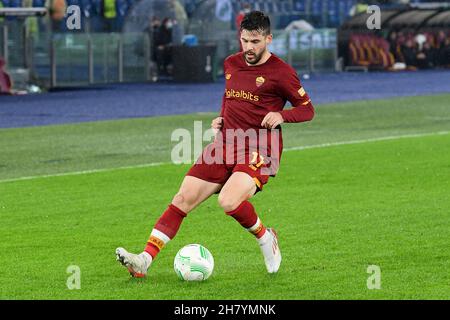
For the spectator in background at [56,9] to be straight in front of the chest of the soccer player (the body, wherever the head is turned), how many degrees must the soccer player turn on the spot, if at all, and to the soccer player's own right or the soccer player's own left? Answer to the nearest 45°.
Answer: approximately 135° to the soccer player's own right

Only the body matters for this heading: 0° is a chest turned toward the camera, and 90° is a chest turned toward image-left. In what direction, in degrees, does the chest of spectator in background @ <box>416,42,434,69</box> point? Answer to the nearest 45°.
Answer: approximately 45°

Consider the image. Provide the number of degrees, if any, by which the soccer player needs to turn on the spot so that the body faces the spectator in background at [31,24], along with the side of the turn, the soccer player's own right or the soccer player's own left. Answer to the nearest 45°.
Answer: approximately 135° to the soccer player's own right

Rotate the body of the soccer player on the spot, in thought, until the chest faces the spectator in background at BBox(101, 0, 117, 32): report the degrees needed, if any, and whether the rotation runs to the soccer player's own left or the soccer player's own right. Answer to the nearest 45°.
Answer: approximately 135° to the soccer player's own right
